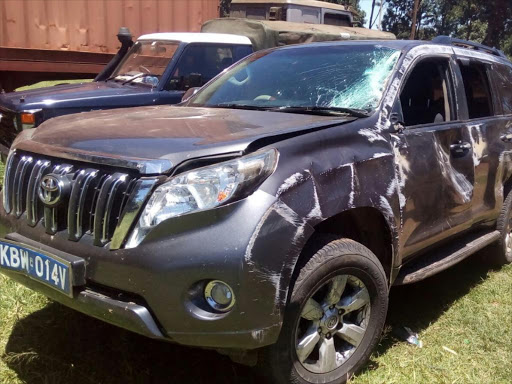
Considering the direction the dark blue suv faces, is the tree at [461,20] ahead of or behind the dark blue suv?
behind

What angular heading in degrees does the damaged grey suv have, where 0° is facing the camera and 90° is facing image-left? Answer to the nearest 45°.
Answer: approximately 45°

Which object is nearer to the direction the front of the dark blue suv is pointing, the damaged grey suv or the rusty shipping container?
the damaged grey suv

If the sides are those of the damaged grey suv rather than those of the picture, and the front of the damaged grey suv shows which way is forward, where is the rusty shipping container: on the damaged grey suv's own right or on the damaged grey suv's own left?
on the damaged grey suv's own right

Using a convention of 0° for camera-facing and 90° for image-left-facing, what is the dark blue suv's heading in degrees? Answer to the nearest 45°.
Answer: approximately 45°

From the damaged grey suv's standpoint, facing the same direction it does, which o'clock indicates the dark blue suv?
The dark blue suv is roughly at 4 o'clock from the damaged grey suv.

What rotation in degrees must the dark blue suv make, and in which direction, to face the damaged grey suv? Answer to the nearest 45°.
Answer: approximately 45° to its left

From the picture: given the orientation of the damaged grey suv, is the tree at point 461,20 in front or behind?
behind
